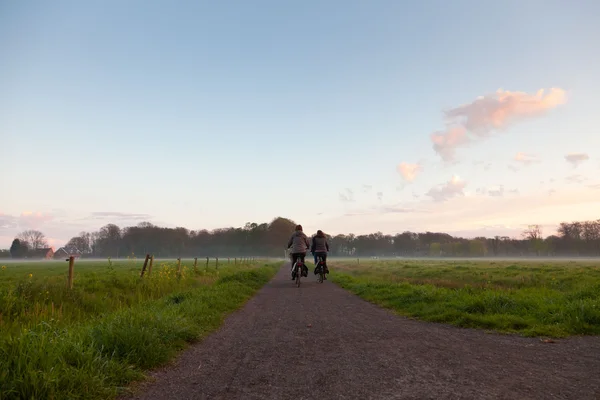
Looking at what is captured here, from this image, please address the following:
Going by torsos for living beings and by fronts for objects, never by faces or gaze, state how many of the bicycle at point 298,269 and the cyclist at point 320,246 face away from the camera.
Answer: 2

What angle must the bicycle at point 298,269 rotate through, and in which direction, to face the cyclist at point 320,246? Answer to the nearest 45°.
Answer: approximately 45° to its right

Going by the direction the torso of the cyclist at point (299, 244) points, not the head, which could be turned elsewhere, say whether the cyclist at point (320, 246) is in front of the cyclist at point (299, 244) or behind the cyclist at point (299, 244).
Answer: in front

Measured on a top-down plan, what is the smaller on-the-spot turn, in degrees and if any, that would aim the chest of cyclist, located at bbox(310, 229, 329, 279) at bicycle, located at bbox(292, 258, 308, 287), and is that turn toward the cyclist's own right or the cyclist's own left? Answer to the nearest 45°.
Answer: approximately 135° to the cyclist's own left

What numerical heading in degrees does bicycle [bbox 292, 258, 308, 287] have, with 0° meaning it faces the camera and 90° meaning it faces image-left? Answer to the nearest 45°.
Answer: approximately 180°

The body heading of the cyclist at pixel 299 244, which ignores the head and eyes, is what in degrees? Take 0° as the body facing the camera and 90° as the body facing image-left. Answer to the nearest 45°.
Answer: approximately 180°

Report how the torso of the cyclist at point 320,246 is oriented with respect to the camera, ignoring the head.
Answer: away from the camera

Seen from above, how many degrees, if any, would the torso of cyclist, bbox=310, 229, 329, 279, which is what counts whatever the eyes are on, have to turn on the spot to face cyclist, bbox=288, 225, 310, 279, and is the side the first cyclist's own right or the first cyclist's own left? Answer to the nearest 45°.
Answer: approximately 135° to the first cyclist's own left
